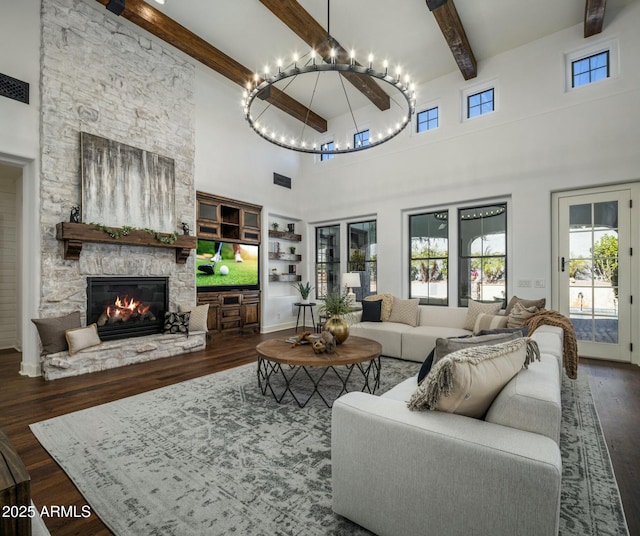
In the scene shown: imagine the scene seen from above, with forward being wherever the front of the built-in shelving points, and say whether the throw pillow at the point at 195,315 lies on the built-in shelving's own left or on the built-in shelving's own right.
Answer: on the built-in shelving's own right

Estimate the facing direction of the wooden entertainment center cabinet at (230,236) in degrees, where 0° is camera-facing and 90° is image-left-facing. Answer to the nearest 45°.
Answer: approximately 315°

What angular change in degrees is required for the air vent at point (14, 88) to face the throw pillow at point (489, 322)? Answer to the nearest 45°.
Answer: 0° — it already faces it
